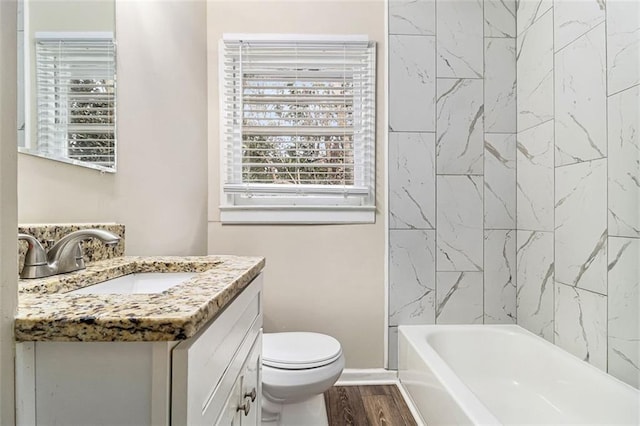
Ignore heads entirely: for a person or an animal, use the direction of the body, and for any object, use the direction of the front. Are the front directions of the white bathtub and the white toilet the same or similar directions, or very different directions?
very different directions

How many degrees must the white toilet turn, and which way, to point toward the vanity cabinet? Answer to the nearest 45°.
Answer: approximately 90° to its right

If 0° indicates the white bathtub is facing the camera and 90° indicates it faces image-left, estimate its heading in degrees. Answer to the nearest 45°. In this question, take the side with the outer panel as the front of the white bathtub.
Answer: approximately 45°

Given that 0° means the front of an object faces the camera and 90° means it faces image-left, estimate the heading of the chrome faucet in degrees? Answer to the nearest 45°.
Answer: approximately 315°

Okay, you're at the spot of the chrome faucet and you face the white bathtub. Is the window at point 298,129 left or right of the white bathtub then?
left

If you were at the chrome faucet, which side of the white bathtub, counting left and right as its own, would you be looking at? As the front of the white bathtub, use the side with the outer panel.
front
